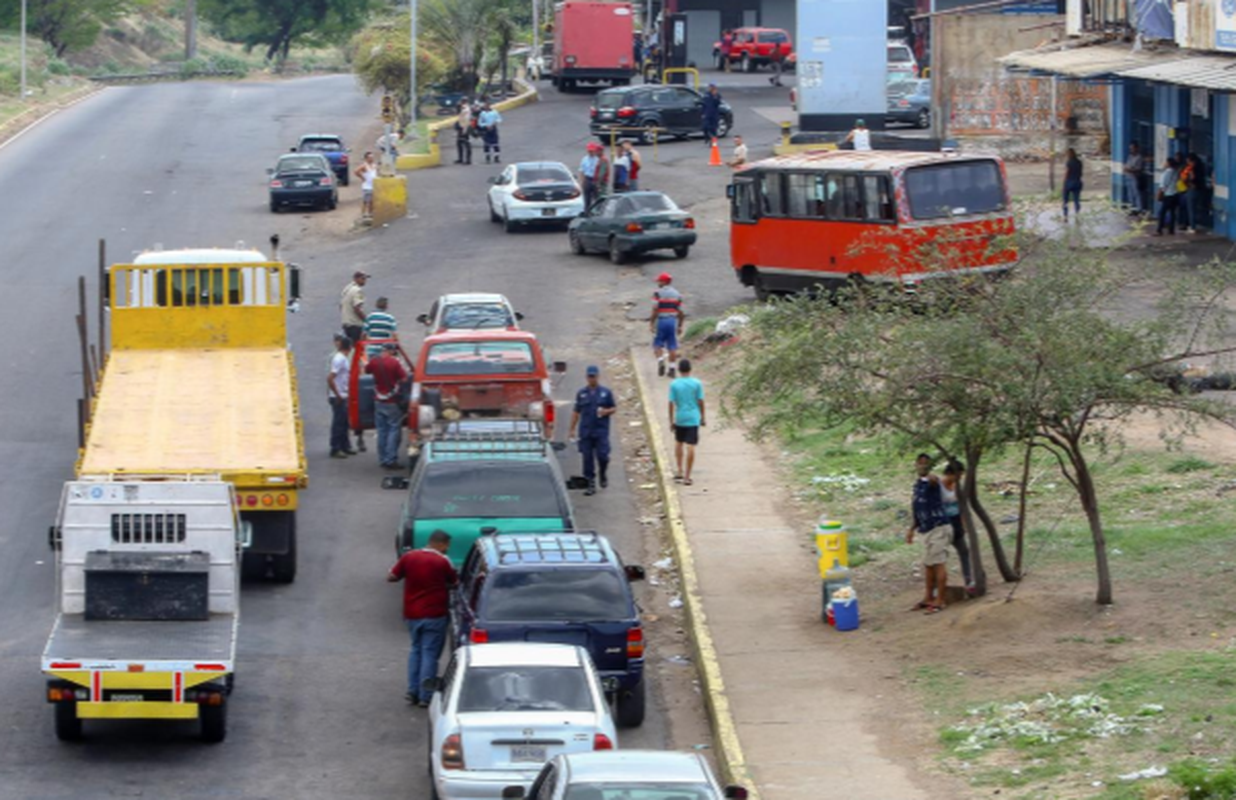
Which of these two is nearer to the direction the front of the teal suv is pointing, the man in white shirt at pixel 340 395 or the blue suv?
the man in white shirt

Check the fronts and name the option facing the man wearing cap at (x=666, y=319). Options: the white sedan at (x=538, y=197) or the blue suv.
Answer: the blue suv

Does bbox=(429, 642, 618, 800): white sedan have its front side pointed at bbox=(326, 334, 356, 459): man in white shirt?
yes

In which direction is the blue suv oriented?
away from the camera

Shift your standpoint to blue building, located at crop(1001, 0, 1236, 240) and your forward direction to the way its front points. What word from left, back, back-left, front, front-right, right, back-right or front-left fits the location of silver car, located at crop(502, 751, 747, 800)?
front-left

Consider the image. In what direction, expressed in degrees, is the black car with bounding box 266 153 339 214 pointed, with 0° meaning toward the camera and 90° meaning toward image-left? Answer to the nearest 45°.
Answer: approximately 180°

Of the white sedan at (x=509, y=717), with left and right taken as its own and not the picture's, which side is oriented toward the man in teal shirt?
front

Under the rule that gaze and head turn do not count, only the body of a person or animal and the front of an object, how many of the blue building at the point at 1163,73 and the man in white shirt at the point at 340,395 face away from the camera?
0

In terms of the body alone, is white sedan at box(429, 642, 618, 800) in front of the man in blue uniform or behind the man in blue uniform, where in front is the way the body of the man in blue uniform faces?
in front

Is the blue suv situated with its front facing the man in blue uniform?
yes

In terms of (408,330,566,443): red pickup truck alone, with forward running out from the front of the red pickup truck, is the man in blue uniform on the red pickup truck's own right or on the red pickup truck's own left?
on the red pickup truck's own right

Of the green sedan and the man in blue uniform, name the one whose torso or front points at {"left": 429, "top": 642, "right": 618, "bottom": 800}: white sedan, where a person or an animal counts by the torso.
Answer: the man in blue uniform
